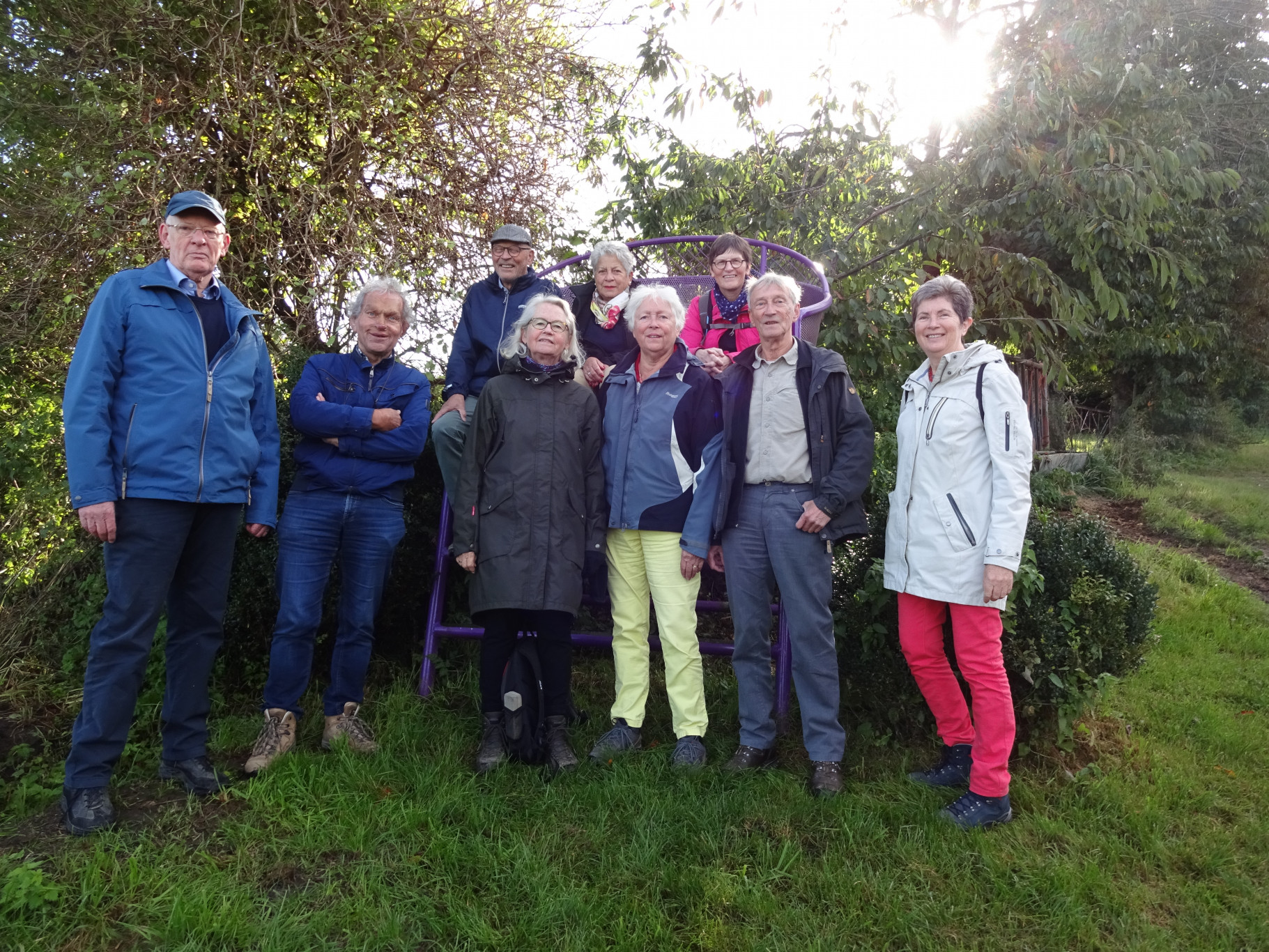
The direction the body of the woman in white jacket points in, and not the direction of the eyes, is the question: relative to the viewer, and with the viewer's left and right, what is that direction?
facing the viewer and to the left of the viewer

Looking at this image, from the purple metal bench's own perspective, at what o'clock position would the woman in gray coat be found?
The woman in gray coat is roughly at 1 o'clock from the purple metal bench.

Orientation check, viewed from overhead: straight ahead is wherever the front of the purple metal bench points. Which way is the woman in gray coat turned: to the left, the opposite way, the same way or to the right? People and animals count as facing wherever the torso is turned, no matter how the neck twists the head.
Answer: the same way

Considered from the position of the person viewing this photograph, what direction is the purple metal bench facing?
facing the viewer

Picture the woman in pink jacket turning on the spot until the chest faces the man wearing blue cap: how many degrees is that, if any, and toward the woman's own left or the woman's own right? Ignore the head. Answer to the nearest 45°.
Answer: approximately 45° to the woman's own right

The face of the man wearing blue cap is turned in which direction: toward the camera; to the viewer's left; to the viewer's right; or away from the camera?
toward the camera

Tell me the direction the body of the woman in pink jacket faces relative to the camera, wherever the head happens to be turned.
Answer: toward the camera

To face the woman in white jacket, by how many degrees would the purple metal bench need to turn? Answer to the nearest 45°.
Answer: approximately 45° to its left

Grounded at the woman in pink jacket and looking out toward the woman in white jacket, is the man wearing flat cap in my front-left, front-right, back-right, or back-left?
back-right

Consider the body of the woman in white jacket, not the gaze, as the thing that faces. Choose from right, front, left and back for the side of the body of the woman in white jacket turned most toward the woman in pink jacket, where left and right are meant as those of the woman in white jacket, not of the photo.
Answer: right

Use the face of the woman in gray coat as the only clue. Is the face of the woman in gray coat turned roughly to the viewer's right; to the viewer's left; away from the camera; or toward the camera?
toward the camera

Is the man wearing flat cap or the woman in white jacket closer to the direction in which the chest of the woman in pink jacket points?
the woman in white jacket

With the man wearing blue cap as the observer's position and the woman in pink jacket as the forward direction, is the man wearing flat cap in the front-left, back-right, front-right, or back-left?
front-left

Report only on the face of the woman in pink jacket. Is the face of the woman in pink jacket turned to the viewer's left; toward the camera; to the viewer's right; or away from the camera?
toward the camera
